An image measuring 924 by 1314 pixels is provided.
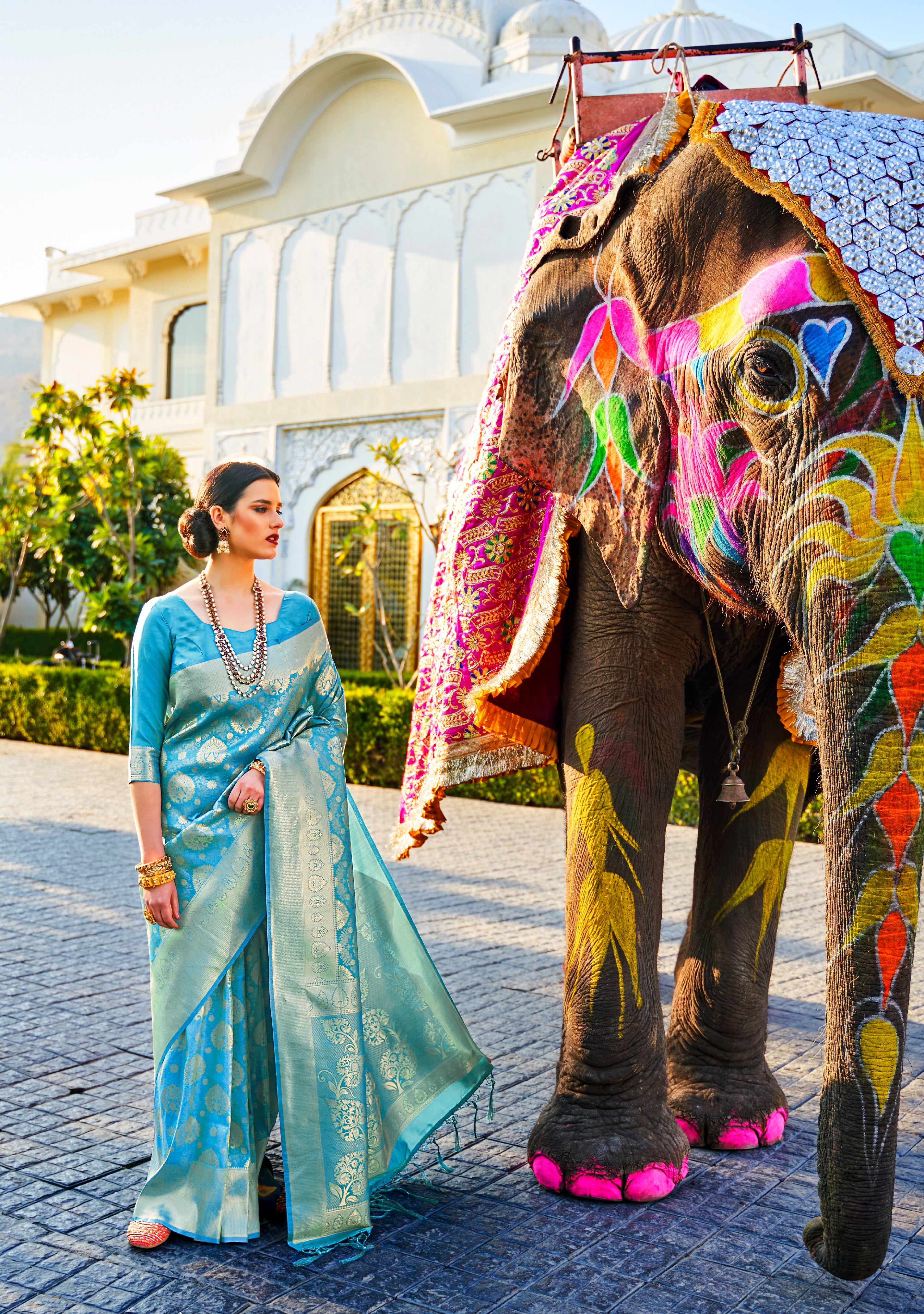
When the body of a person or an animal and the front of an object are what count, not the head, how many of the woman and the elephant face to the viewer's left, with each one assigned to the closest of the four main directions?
0

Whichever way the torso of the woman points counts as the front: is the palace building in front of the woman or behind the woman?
behind

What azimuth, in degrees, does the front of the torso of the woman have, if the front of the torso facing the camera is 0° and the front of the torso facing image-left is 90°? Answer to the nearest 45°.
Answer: approximately 0°

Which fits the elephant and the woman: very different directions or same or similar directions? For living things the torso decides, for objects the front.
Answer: same or similar directions

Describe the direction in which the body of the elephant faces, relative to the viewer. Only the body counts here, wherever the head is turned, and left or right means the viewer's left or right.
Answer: facing the viewer and to the right of the viewer

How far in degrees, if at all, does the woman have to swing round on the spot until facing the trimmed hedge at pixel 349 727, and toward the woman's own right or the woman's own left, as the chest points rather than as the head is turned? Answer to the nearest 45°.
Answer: approximately 180°

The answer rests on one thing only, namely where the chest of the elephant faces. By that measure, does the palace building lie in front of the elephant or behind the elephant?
behind

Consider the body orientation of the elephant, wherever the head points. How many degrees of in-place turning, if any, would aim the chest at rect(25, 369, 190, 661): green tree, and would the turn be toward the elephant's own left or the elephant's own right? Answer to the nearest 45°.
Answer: approximately 180°

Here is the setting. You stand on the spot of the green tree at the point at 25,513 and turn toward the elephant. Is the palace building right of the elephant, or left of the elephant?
left

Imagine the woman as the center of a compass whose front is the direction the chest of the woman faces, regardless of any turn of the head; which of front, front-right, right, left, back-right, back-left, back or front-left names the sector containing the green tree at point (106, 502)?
back

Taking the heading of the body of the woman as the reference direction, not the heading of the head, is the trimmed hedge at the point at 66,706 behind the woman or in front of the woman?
behind

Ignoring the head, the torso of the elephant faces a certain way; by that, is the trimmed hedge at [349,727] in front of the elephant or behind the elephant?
behind

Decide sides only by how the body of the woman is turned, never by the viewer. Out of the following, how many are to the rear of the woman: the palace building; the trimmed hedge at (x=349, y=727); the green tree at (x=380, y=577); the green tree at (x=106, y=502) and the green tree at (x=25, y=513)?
5

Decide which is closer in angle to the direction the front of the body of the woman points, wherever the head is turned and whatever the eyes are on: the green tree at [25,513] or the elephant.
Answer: the elephant

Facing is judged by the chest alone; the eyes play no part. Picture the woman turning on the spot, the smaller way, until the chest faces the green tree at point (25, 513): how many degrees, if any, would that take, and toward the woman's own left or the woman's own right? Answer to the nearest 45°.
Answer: approximately 180°

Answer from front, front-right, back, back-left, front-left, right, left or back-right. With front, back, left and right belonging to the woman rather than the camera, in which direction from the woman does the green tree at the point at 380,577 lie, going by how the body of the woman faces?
back

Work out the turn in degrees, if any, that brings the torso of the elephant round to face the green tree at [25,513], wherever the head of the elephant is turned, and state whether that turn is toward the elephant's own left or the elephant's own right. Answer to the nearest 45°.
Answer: approximately 180°
